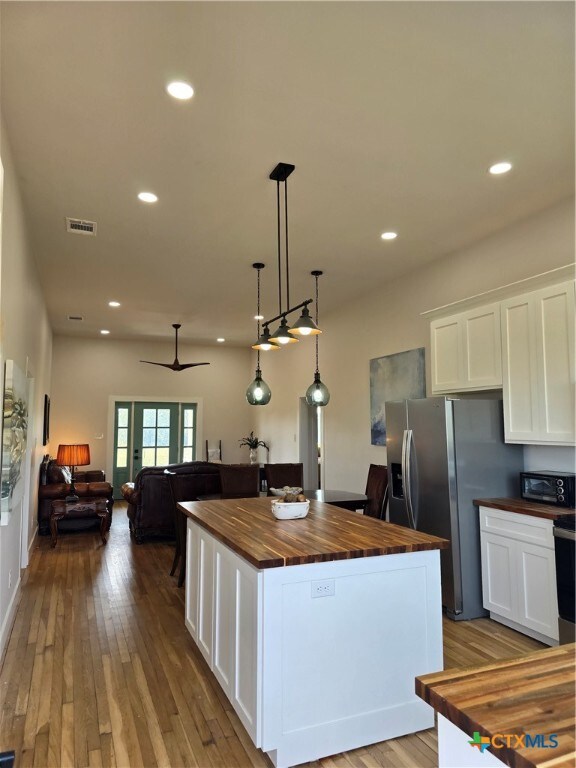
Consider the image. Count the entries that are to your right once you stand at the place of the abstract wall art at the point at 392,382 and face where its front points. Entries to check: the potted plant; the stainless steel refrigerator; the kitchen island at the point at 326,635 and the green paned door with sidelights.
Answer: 2

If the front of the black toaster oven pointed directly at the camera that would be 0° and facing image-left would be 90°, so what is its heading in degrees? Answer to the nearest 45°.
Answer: approximately 45°

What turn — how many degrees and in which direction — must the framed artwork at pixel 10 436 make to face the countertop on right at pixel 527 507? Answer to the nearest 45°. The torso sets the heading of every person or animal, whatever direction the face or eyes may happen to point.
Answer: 0° — it already faces it

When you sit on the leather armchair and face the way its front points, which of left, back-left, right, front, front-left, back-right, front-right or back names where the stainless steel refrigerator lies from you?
front-right

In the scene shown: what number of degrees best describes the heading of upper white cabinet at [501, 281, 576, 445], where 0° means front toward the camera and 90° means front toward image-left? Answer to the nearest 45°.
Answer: approximately 45°

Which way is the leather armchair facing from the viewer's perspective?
to the viewer's right

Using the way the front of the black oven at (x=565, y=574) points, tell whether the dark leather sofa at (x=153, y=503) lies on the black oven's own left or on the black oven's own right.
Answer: on the black oven's own right

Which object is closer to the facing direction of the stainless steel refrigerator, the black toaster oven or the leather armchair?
the leather armchair

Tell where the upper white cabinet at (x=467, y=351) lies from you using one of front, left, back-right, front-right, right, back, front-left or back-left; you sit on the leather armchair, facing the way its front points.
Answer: front-right
